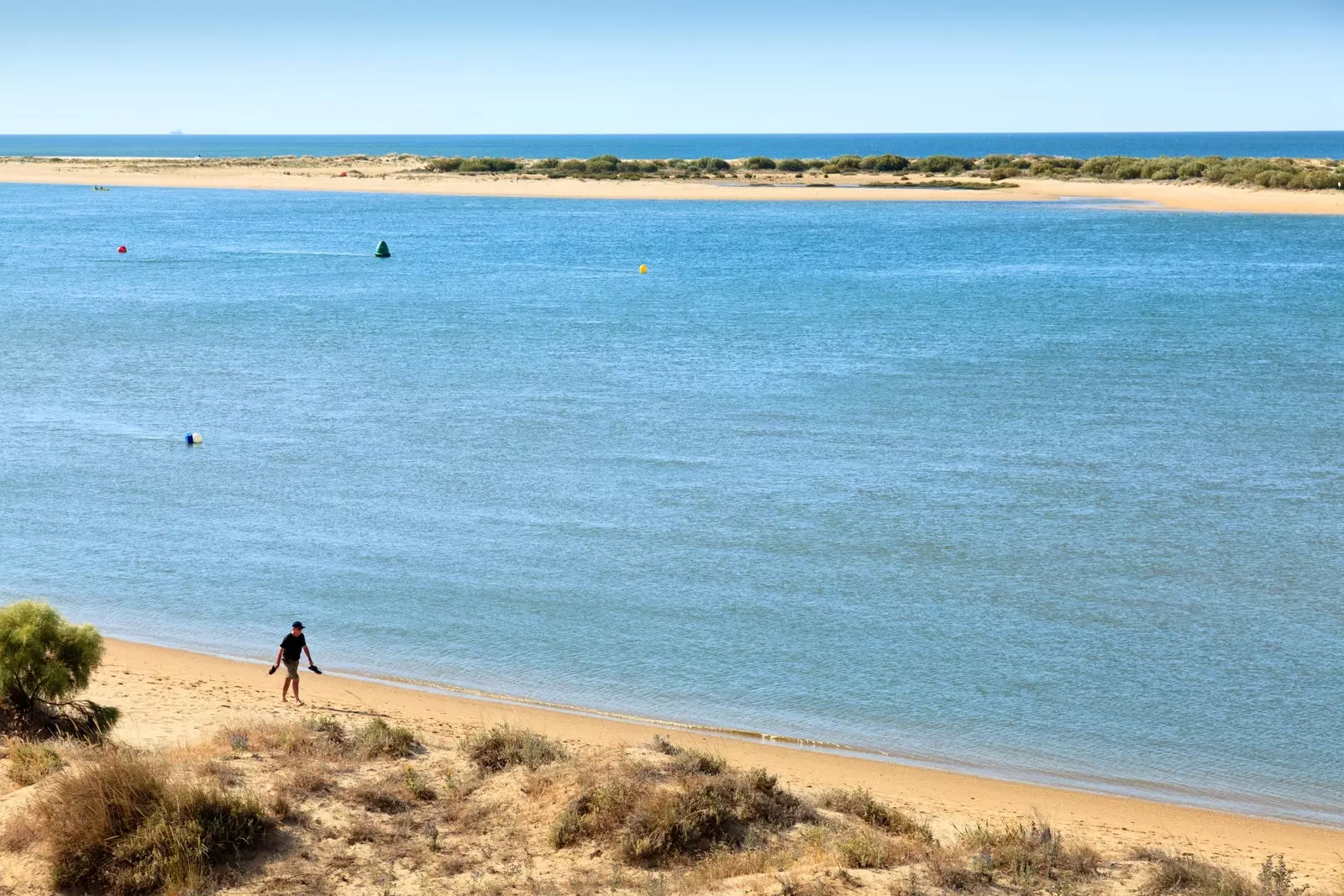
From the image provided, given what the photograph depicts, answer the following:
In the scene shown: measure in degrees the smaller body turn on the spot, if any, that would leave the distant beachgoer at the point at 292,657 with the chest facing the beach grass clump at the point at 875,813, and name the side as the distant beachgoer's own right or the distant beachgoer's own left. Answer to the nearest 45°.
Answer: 0° — they already face it

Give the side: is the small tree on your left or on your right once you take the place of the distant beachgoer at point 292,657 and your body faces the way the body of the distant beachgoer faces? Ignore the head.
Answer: on your right

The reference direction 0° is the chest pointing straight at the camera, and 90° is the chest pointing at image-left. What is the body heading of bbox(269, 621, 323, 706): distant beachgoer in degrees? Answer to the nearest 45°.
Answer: approximately 315°

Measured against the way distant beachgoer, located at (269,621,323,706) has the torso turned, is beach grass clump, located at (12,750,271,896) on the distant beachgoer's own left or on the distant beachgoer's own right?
on the distant beachgoer's own right

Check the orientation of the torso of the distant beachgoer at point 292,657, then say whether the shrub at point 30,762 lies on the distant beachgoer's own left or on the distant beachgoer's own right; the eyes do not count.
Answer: on the distant beachgoer's own right
